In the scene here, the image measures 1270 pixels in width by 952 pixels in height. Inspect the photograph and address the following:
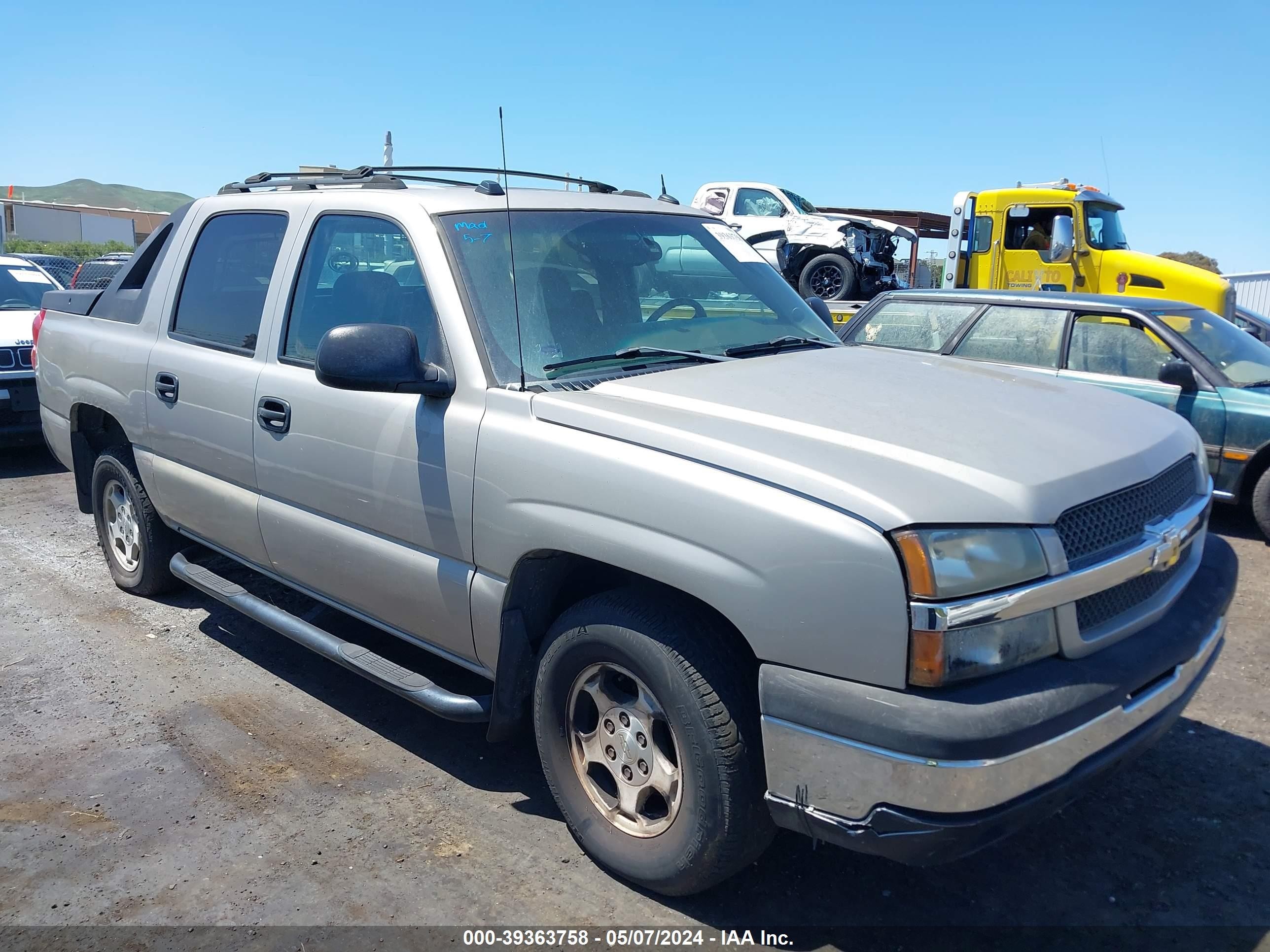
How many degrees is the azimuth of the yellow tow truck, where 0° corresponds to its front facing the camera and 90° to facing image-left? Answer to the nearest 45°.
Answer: approximately 270°

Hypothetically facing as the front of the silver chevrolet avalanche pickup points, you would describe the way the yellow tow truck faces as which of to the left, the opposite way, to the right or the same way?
the same way

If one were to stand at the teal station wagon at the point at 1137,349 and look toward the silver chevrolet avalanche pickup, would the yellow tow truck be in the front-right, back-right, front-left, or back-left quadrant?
back-right

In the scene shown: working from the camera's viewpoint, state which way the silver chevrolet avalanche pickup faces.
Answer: facing the viewer and to the right of the viewer

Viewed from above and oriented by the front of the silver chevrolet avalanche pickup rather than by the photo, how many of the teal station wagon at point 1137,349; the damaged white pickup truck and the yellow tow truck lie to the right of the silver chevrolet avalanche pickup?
0

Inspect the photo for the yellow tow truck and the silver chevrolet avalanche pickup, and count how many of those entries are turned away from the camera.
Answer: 0

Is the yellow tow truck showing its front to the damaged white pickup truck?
no

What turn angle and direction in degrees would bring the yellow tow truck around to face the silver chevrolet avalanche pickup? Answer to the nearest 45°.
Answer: approximately 90° to its right

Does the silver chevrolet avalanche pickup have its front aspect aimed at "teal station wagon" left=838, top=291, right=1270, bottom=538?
no

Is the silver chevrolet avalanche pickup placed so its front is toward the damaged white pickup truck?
no

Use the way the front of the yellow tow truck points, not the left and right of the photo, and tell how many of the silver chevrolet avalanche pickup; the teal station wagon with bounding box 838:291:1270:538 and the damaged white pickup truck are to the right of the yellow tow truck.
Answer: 2

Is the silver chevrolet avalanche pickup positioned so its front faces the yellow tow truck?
no
